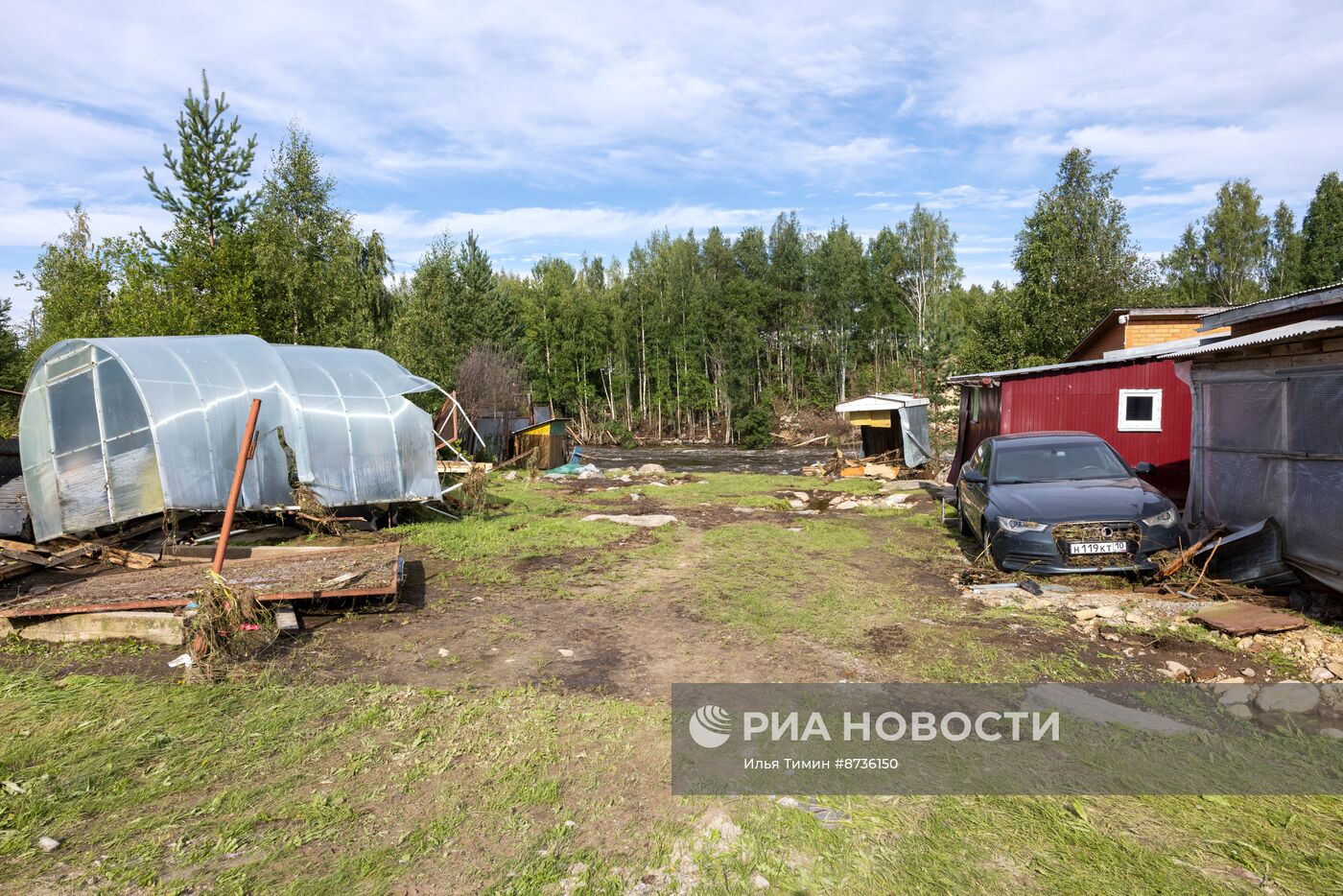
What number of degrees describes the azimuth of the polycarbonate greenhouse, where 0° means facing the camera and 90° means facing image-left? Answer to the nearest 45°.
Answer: approximately 45°

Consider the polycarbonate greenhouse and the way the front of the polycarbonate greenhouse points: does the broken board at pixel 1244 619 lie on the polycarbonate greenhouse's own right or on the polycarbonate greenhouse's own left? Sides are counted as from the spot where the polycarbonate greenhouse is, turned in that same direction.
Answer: on the polycarbonate greenhouse's own left

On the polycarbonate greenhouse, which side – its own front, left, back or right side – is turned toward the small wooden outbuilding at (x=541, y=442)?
back

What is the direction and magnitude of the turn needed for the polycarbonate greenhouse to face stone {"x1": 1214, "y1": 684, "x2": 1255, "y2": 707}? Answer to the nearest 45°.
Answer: approximately 90° to its left

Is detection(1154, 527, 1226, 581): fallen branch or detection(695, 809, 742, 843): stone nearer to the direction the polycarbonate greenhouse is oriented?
the stone

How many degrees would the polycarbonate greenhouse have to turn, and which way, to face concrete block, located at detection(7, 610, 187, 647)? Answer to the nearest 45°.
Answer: approximately 45° to its left

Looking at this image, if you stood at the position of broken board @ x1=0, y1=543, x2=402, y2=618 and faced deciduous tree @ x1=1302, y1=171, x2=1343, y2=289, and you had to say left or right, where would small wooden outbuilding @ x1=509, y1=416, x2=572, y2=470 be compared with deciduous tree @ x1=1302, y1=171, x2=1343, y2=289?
left
